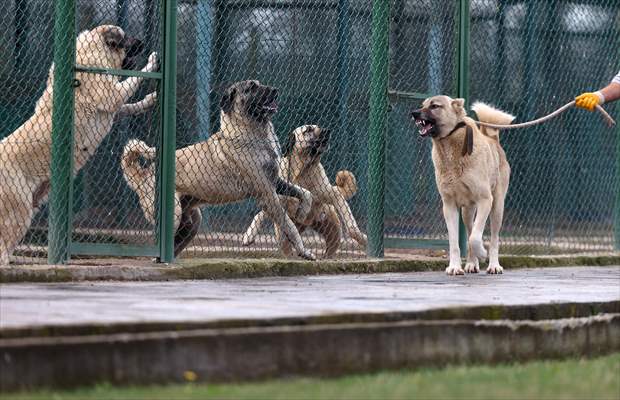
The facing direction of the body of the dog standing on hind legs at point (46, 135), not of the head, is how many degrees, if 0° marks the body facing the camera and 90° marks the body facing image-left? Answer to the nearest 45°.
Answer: approximately 270°

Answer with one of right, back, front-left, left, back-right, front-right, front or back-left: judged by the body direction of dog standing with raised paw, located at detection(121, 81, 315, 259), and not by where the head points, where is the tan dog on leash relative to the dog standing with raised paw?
front

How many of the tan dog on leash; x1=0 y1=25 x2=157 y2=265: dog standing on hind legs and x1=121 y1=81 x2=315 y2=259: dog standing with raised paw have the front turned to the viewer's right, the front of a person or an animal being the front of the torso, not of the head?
2

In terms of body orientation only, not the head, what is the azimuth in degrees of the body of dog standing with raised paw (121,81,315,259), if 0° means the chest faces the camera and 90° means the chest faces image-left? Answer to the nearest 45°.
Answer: approximately 270°

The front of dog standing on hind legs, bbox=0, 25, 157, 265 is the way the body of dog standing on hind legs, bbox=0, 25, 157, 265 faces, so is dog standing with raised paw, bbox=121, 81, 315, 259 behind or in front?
in front

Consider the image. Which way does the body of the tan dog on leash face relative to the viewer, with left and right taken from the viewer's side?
facing the viewer and to the left of the viewer

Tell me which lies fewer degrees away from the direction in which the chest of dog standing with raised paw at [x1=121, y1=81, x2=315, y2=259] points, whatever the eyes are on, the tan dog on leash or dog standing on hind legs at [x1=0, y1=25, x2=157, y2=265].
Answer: the tan dog on leash

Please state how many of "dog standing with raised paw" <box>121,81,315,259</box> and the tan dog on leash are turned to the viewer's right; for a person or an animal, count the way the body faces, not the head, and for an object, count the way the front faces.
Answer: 1

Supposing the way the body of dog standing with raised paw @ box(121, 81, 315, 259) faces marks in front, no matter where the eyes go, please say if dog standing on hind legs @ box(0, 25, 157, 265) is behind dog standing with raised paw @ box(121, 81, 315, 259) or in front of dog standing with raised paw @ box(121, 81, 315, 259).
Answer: behind

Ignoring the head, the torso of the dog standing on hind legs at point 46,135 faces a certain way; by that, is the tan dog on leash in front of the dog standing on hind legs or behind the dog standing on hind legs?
in front
